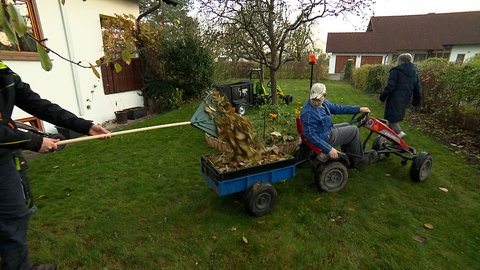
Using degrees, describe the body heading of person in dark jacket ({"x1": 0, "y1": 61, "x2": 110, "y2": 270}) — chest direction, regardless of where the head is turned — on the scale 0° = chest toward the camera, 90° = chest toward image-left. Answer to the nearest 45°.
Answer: approximately 270°

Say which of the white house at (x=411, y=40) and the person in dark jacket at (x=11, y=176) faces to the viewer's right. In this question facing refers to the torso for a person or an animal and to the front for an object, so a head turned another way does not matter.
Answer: the person in dark jacket

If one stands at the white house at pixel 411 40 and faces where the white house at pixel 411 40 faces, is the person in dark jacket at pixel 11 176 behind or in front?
in front

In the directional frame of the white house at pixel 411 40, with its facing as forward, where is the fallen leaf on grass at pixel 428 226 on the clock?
The fallen leaf on grass is roughly at 12 o'clock from the white house.

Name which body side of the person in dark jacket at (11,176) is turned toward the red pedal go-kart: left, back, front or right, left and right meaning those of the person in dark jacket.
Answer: front

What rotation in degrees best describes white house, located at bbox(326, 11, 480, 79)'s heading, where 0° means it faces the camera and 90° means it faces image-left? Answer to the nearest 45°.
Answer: approximately 0°

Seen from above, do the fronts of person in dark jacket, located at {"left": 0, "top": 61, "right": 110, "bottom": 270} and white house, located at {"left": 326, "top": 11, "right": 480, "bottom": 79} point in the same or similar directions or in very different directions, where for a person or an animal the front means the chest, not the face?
very different directions

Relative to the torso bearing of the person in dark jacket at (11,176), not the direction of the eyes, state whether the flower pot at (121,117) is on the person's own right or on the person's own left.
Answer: on the person's own left

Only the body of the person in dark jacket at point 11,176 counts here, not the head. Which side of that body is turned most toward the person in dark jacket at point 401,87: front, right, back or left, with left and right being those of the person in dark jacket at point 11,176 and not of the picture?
front

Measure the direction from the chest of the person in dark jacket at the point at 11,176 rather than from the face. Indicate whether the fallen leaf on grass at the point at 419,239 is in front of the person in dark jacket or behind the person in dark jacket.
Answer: in front

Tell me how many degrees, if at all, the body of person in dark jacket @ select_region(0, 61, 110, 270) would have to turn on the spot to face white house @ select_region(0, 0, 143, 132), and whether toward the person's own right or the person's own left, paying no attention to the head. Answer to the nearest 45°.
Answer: approximately 90° to the person's own left

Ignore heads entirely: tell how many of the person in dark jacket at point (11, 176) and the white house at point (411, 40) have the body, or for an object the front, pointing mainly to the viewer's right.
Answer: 1

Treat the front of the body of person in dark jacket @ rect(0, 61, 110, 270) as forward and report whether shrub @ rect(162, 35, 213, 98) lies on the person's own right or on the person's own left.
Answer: on the person's own left
